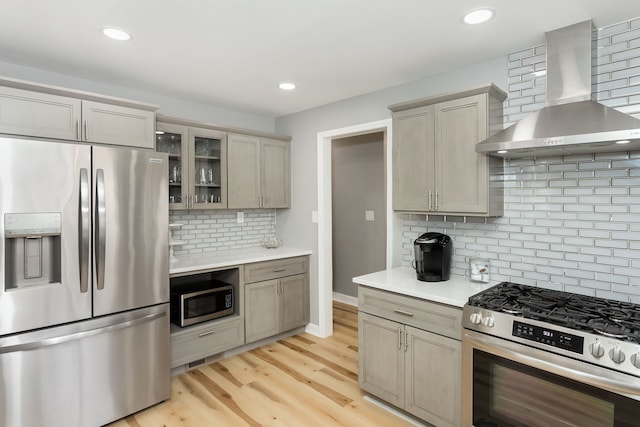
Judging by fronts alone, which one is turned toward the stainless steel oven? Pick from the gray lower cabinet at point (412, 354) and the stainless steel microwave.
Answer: the stainless steel microwave

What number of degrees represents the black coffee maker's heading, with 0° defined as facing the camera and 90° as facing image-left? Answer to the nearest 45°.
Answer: approximately 45°

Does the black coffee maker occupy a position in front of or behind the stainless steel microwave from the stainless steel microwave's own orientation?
in front

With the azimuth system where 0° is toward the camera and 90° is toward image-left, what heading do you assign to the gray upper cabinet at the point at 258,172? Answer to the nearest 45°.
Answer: approximately 315°

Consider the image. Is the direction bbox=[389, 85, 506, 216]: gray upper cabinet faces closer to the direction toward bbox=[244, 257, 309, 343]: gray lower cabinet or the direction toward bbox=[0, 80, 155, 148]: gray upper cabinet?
the gray upper cabinet

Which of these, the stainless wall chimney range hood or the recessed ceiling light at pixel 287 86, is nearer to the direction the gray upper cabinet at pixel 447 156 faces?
the recessed ceiling light

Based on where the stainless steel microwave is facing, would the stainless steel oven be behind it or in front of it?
in front

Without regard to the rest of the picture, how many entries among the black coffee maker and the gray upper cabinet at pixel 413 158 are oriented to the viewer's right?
0

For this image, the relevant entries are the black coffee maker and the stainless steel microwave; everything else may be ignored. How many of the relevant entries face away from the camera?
0

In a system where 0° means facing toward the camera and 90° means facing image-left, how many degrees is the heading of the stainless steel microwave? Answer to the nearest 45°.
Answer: approximately 315°

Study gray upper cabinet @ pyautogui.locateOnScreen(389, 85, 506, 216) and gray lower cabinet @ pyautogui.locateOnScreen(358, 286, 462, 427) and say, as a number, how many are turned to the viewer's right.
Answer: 0

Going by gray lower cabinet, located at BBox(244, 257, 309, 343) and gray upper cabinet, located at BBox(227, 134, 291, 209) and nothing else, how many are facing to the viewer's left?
0
